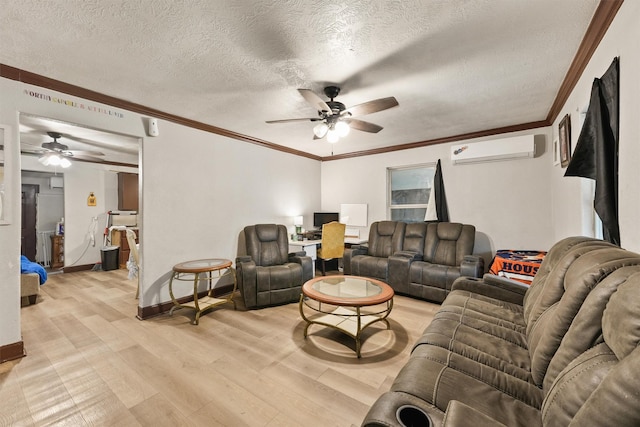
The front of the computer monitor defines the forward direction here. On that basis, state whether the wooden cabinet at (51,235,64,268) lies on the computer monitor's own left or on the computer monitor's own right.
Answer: on the computer monitor's own right

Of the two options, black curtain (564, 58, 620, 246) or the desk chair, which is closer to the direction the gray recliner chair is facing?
the black curtain

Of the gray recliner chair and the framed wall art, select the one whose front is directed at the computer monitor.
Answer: the framed wall art
